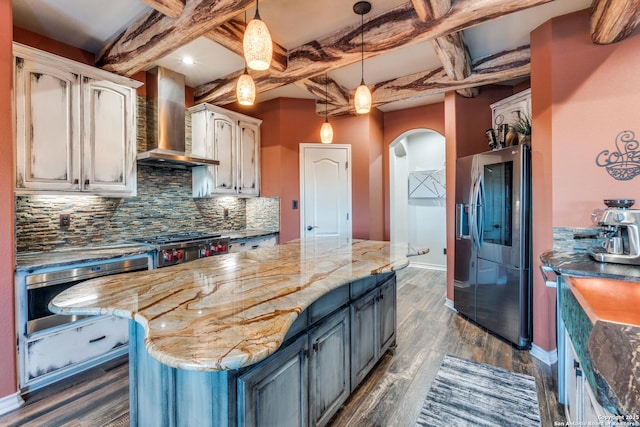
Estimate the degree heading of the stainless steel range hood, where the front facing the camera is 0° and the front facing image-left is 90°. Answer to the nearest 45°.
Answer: approximately 315°

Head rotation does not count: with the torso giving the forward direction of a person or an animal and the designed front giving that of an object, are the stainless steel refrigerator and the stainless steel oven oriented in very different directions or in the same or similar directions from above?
very different directions

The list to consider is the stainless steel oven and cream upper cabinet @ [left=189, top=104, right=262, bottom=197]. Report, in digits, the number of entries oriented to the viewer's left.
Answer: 0

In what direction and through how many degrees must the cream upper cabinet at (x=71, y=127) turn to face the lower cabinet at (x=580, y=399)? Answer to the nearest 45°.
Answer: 0° — it already faces it

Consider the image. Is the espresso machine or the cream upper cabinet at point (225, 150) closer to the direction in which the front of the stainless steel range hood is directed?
the espresso machine

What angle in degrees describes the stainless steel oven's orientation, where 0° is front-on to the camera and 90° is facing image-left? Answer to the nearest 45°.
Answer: approximately 315°

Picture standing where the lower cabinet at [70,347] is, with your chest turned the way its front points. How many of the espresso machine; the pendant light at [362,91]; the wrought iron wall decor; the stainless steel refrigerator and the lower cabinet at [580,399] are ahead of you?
5

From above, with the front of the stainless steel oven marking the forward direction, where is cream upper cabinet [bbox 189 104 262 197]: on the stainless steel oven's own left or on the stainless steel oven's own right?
on the stainless steel oven's own left

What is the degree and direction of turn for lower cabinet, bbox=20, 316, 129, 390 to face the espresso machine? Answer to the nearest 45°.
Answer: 0° — it already faces it

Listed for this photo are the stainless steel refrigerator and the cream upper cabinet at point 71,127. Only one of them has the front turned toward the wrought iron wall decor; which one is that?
the cream upper cabinet

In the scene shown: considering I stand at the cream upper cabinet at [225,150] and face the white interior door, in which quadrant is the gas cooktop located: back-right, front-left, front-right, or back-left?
back-right

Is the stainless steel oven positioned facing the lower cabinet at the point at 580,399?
yes
